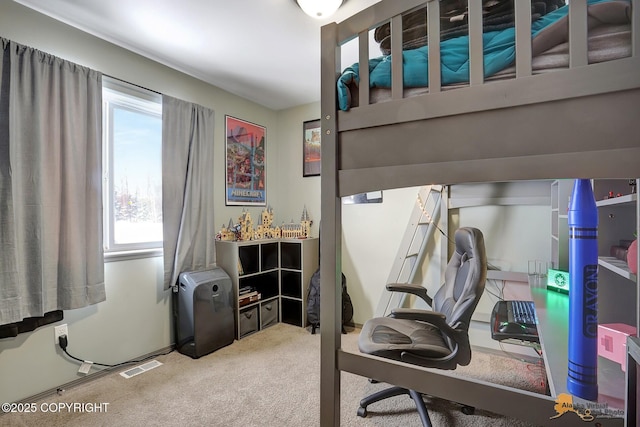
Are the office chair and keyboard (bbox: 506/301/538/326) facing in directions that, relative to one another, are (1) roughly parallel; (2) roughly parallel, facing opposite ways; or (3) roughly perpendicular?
roughly parallel

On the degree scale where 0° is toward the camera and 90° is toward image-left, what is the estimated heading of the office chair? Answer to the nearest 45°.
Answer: approximately 90°

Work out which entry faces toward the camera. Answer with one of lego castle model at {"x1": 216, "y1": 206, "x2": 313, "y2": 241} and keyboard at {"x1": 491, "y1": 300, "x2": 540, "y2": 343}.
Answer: the lego castle model

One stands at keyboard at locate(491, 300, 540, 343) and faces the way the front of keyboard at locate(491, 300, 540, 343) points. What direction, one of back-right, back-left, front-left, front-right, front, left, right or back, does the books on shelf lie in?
front

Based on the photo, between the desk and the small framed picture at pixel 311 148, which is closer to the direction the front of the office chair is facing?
the small framed picture

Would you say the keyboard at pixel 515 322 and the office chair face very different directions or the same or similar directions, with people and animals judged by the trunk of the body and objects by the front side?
same or similar directions

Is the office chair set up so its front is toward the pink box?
no

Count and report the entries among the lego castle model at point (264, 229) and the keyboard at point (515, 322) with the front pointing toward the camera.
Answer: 1

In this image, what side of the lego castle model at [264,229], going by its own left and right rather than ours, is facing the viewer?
front

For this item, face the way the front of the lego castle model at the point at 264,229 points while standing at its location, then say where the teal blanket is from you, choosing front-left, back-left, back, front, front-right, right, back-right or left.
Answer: front

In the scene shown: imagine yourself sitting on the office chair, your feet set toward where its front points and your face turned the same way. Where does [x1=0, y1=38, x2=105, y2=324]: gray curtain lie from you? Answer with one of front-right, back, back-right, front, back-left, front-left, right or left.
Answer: front

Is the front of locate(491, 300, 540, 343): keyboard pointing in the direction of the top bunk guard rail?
no

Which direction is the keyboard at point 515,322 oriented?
to the viewer's left

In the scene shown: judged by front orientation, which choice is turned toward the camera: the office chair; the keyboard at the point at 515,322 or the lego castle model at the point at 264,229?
the lego castle model
